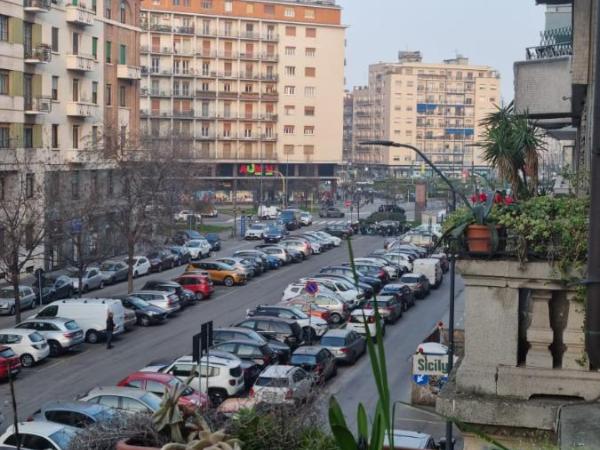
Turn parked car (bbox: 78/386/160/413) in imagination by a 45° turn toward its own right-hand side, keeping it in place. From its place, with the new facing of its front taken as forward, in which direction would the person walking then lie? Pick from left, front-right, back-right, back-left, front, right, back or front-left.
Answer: back

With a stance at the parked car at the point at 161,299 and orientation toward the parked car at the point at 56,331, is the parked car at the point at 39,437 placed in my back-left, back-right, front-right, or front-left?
front-left

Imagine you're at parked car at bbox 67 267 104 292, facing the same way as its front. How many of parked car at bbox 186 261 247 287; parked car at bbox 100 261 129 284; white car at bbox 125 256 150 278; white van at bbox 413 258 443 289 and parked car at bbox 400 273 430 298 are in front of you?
0

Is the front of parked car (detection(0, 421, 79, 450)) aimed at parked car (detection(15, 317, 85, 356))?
no

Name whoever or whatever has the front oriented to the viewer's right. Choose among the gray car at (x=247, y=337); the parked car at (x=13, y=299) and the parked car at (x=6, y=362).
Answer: the gray car

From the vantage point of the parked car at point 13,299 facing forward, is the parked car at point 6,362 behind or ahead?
ahead

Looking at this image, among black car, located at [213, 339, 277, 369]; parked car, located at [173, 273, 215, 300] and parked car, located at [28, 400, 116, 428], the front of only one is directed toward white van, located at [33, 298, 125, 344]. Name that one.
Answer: the black car

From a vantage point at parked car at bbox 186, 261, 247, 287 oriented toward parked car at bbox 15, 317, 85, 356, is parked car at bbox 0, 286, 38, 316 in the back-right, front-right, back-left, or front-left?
front-right

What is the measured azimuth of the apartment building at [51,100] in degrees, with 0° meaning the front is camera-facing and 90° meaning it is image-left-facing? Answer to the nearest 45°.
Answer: approximately 315°
